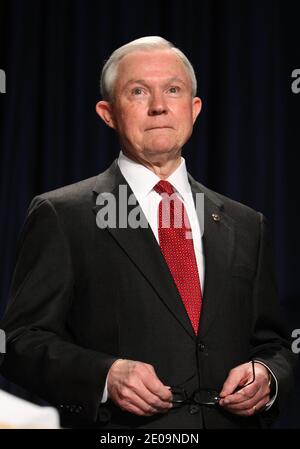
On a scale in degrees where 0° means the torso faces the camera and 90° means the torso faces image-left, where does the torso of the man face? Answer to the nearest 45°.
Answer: approximately 315°
